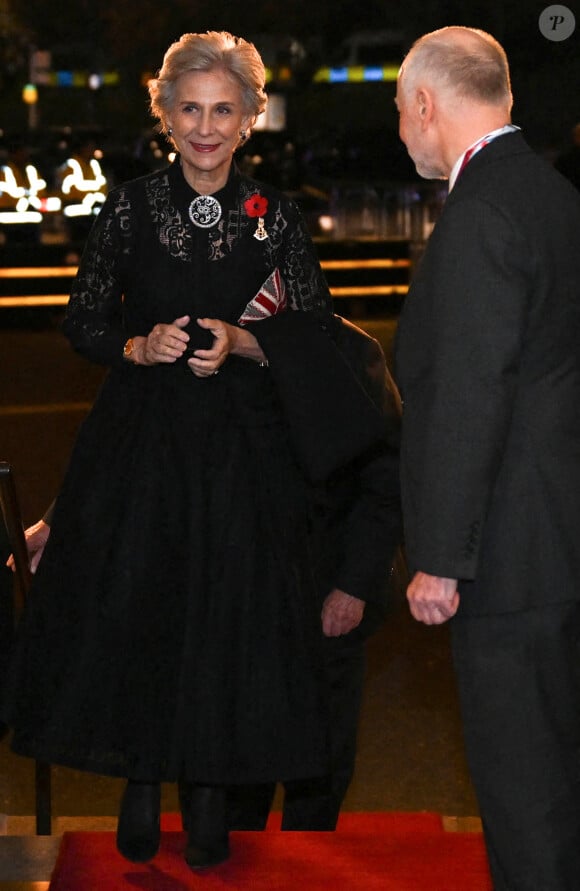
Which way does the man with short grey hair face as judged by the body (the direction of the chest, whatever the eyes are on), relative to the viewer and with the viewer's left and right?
facing away from the viewer and to the left of the viewer

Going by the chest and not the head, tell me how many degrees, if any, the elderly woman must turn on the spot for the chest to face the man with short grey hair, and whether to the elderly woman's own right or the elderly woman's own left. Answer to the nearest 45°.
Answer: approximately 45° to the elderly woman's own left

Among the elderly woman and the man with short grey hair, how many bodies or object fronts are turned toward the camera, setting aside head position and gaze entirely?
1

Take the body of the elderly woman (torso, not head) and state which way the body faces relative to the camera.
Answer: toward the camera
